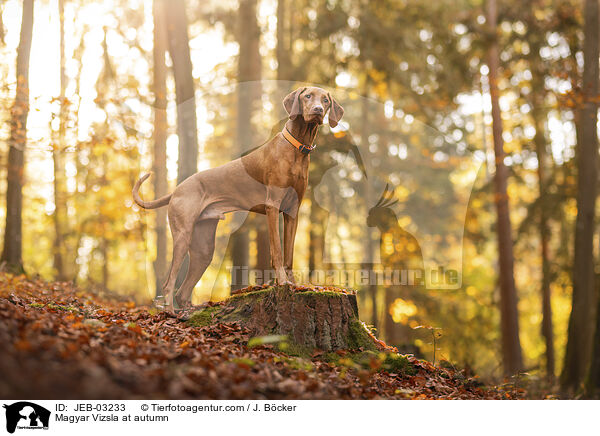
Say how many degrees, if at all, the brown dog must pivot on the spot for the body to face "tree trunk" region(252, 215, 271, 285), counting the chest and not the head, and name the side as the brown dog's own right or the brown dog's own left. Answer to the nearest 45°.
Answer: approximately 90° to the brown dog's own left

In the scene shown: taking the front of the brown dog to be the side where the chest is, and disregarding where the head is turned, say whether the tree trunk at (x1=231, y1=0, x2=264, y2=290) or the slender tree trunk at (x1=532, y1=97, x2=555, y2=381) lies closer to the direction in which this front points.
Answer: the slender tree trunk

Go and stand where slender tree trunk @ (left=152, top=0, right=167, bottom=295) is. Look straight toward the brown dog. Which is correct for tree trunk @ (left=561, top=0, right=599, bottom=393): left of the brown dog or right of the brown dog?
left

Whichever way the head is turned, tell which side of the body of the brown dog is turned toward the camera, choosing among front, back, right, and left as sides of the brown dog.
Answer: right

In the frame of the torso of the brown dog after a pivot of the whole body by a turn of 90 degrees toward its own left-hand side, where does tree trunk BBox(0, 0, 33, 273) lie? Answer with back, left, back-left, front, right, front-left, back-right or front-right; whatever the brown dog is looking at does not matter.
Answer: front-left

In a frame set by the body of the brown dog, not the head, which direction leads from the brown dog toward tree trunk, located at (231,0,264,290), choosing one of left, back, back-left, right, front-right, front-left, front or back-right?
left

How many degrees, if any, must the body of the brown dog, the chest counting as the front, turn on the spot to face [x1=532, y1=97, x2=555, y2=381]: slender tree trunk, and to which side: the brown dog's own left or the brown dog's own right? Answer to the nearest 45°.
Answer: approximately 45° to the brown dog's own left

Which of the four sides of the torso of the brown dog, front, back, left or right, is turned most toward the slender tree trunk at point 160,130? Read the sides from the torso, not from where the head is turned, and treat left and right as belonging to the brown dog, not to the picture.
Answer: left

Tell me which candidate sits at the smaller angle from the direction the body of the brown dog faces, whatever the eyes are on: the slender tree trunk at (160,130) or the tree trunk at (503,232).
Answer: the tree trunk
